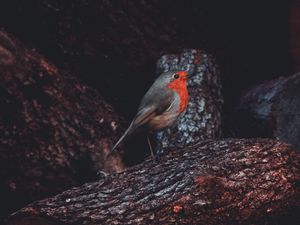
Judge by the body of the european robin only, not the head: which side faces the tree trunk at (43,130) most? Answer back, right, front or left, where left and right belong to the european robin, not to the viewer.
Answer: back

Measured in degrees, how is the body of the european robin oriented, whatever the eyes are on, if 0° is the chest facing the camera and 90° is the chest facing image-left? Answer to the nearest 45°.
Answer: approximately 270°

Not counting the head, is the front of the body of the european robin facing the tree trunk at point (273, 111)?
yes

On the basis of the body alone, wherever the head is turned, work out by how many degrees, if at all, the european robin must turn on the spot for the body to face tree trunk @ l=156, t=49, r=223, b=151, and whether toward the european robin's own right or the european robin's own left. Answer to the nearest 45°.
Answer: approximately 45° to the european robin's own left
